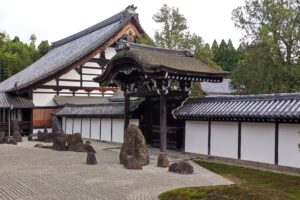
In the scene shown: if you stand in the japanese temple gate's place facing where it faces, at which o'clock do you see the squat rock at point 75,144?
The squat rock is roughly at 2 o'clock from the japanese temple gate.

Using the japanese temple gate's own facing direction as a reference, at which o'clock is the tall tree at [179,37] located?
The tall tree is roughly at 5 o'clock from the japanese temple gate.

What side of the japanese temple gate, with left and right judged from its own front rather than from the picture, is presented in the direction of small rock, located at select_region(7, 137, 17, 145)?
right

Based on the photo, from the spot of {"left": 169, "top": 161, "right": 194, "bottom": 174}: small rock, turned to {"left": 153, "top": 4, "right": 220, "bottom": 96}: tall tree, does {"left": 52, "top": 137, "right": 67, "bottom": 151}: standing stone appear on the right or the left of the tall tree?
left

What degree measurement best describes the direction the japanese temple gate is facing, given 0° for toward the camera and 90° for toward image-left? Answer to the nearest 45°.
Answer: approximately 45°

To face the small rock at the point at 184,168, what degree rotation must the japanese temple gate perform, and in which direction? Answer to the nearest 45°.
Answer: approximately 45° to its left

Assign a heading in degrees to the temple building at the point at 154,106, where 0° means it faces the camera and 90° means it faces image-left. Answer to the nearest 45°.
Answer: approximately 45°
